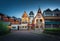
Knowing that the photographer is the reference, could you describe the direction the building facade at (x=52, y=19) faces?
facing the viewer

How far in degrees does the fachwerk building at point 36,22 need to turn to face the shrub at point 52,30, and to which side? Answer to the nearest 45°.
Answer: approximately 90° to its left

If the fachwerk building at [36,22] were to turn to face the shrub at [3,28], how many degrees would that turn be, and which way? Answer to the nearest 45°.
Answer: approximately 90° to its right

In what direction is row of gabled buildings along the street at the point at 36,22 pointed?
toward the camera

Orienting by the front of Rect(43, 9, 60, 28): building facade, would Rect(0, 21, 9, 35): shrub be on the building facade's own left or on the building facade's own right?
on the building facade's own right
